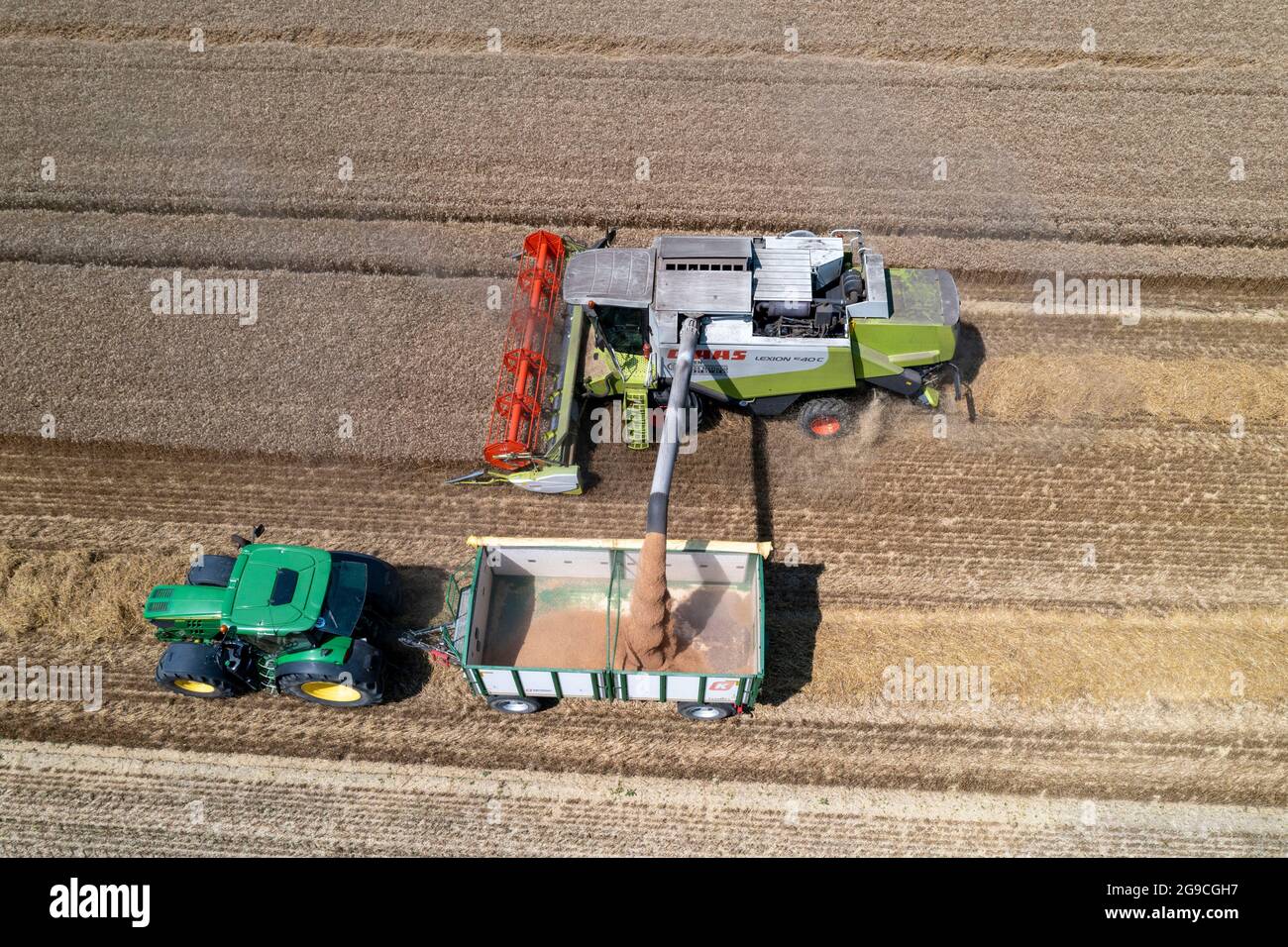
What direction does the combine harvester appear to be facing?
to the viewer's left

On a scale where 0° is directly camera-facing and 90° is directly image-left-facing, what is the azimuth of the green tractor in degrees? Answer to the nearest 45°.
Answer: approximately 90°

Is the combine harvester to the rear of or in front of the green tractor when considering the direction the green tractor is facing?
to the rear

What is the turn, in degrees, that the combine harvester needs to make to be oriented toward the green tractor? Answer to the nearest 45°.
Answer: approximately 45° to its left

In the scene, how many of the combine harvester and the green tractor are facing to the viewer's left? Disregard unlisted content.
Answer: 2
